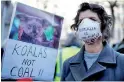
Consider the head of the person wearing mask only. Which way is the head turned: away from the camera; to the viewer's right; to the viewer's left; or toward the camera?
toward the camera

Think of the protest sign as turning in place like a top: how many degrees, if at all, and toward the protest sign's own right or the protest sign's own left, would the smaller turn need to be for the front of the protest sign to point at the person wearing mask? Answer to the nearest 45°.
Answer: approximately 45° to the protest sign's own left

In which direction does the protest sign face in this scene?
toward the camera
